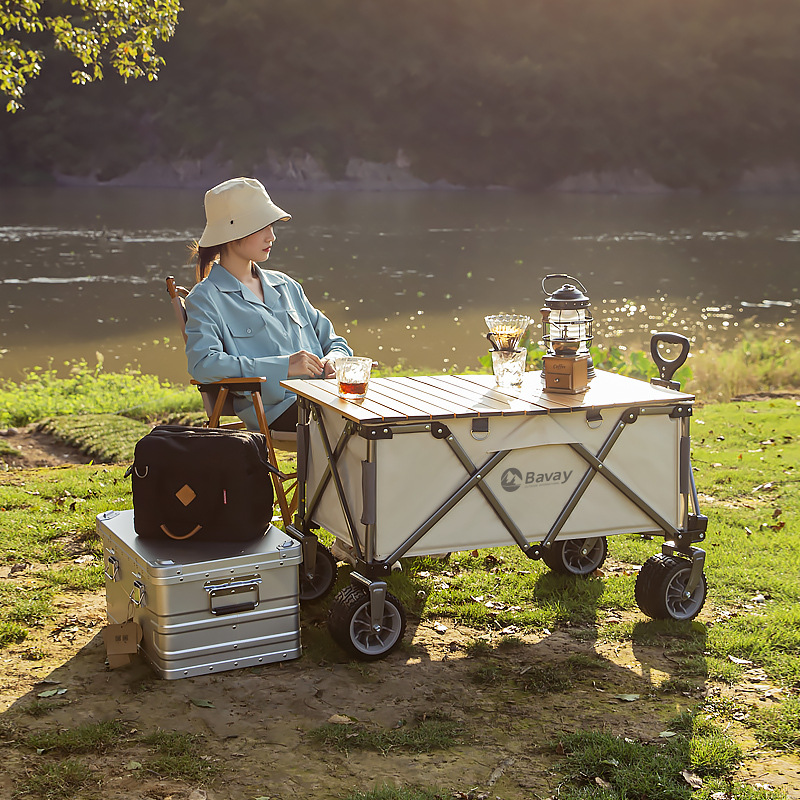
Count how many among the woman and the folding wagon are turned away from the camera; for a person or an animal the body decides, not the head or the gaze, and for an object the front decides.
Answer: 0

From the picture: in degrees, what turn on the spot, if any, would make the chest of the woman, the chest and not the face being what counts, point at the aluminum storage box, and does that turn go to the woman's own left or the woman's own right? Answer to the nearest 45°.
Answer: approximately 45° to the woman's own right

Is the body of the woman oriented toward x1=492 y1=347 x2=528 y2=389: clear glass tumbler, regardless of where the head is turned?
yes

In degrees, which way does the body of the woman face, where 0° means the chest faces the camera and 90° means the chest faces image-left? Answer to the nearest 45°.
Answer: approximately 315°

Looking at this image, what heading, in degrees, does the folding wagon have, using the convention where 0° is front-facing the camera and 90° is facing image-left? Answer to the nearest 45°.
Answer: approximately 270°

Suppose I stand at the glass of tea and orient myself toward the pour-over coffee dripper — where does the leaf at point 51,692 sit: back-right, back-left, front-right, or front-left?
back-right

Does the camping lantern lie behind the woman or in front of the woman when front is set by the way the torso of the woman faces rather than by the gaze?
in front

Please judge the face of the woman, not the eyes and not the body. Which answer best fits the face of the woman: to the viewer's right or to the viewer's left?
to the viewer's right
